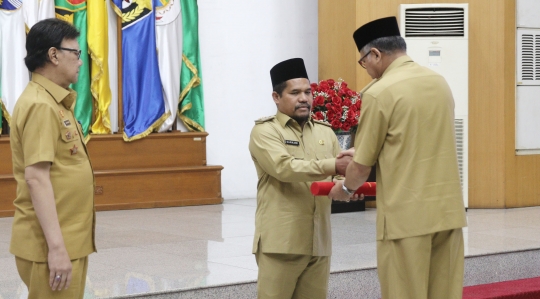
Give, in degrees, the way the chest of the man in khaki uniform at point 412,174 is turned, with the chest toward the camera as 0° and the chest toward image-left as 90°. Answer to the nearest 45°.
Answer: approximately 135°

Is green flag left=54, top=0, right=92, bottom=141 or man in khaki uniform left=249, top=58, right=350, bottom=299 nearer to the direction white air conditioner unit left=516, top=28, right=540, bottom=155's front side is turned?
the man in khaki uniform

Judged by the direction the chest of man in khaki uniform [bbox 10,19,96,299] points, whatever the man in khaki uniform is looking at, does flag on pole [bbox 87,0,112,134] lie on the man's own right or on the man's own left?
on the man's own left

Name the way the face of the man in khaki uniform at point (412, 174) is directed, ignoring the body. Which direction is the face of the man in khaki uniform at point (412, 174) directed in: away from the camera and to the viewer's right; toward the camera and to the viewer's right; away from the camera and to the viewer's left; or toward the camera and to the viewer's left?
away from the camera and to the viewer's left

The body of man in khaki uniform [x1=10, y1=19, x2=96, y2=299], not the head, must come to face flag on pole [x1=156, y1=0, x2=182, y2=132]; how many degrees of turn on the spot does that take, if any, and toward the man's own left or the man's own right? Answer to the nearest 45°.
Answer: approximately 90° to the man's own left

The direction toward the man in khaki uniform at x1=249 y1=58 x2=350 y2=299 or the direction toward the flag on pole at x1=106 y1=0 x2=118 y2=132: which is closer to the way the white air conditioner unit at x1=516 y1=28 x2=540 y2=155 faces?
the man in khaki uniform

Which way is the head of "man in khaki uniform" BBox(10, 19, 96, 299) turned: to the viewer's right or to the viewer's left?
to the viewer's right

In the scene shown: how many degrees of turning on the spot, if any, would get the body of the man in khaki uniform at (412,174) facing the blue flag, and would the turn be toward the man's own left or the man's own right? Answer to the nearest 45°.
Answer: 0° — they already face it
